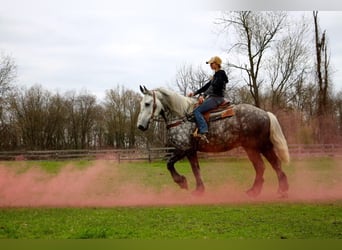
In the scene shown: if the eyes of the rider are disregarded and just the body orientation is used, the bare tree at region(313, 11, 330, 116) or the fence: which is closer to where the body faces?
the fence

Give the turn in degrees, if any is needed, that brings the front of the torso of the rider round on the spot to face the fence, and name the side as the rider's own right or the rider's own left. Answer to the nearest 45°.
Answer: approximately 45° to the rider's own right

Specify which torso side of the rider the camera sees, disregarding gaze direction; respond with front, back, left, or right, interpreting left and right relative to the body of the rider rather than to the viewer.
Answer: left

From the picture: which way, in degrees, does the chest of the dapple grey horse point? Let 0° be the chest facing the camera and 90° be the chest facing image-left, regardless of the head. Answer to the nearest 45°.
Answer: approximately 90°

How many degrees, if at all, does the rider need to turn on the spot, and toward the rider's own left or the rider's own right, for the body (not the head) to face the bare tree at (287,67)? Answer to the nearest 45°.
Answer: approximately 135° to the rider's own right

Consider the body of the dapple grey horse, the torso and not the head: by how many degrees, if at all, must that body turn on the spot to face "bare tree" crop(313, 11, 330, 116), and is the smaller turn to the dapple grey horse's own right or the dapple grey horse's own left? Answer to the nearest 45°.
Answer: approximately 135° to the dapple grey horse's own right

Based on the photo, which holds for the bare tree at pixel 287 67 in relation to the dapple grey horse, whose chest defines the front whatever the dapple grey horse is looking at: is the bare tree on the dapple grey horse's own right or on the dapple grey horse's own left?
on the dapple grey horse's own right

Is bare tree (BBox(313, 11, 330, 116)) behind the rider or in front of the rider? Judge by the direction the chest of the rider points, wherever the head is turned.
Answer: behind
